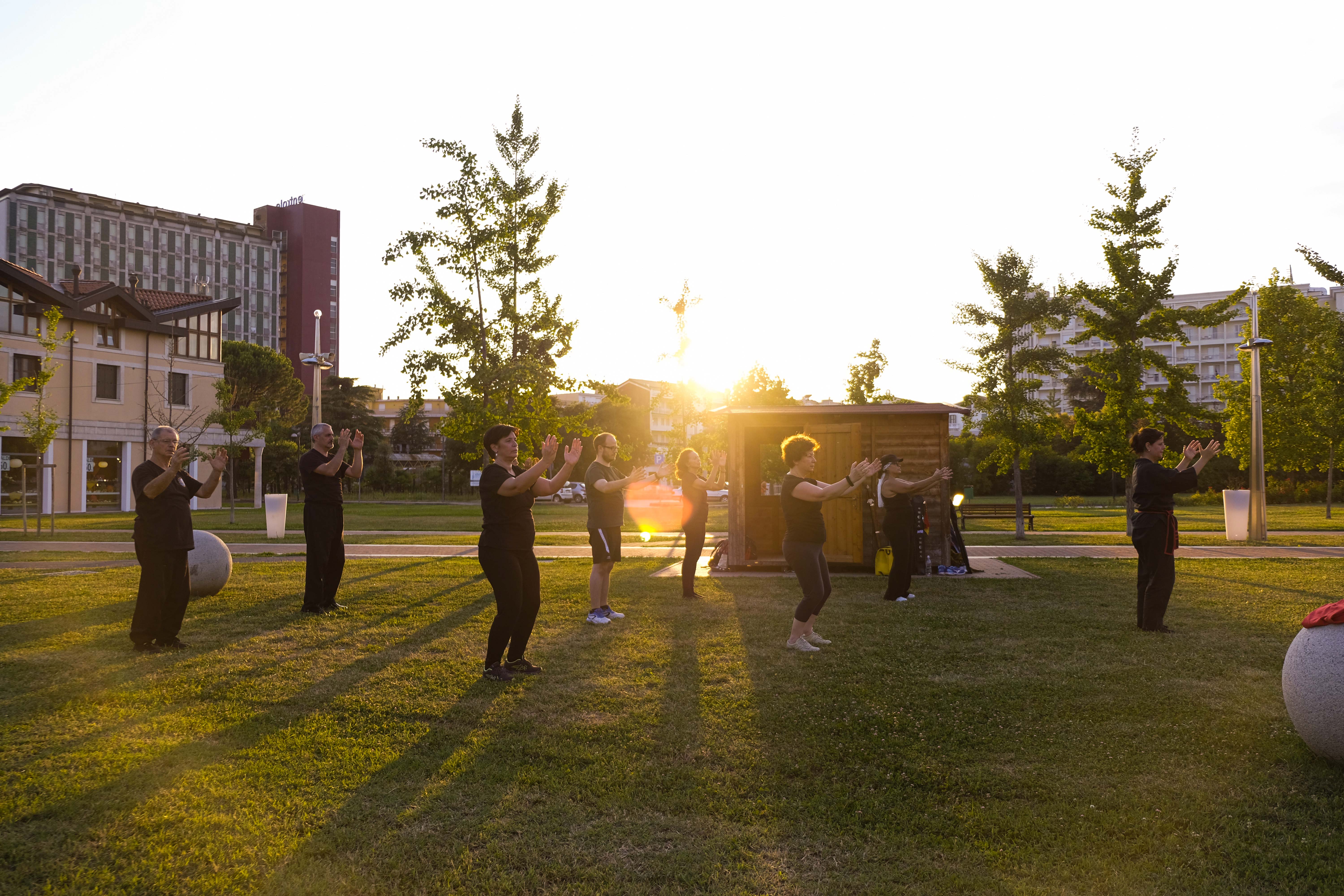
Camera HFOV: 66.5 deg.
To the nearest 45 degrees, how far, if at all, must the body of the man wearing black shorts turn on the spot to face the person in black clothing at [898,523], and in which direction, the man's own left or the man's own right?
approximately 45° to the man's own left

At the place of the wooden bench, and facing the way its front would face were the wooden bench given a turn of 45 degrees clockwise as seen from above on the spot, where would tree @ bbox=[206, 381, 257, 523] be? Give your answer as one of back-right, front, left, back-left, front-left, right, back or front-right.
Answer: front-right

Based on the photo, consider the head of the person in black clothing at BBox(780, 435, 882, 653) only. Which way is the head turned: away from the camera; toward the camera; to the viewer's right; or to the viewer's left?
to the viewer's right

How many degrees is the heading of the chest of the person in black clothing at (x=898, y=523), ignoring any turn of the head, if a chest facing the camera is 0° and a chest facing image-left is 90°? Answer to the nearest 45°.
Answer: approximately 270°

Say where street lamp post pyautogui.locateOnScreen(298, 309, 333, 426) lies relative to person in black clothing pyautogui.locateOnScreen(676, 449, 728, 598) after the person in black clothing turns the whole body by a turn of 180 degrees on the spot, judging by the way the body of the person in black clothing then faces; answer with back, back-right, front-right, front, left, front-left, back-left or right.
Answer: front-right

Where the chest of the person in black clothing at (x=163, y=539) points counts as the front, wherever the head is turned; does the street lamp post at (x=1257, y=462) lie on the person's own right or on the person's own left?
on the person's own left

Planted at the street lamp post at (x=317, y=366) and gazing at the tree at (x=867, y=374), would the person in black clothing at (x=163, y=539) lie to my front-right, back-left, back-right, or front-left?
back-right

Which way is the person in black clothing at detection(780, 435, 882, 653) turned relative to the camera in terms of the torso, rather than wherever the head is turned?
to the viewer's right

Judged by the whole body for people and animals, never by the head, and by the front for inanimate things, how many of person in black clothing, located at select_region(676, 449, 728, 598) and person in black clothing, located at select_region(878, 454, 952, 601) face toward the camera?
0

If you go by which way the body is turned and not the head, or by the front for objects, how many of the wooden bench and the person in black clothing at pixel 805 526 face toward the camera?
1

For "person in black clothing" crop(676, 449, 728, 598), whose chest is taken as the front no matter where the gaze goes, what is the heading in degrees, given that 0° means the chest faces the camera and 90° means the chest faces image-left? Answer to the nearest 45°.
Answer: approximately 270°

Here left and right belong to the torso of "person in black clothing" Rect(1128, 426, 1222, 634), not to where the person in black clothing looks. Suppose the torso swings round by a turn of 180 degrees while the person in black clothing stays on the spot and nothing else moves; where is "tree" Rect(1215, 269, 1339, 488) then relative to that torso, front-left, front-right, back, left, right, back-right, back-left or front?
right

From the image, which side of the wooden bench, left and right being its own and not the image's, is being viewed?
front

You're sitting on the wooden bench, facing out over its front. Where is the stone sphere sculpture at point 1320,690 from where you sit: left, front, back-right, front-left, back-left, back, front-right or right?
front

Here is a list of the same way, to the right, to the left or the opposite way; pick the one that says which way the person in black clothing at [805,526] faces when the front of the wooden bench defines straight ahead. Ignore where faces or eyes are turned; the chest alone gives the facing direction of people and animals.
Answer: to the left

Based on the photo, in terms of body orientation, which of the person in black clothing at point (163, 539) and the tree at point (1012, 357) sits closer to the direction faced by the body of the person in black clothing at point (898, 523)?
the tree

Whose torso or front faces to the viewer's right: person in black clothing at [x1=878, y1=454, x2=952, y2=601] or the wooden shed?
the person in black clothing
